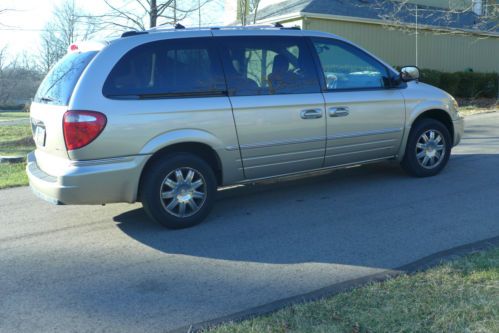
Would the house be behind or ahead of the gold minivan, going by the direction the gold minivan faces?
ahead

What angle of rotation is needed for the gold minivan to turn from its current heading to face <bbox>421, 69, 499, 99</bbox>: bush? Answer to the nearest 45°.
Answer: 0° — it already faces it

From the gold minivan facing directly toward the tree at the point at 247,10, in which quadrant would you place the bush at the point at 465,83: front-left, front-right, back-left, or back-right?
front-right

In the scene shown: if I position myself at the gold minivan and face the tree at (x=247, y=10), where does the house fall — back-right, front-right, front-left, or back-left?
front-right

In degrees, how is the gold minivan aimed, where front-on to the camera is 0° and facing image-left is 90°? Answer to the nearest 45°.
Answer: approximately 225°

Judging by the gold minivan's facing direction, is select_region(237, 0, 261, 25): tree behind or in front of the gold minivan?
in front

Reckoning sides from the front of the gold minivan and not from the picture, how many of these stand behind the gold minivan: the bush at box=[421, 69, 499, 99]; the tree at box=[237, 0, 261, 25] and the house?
0
